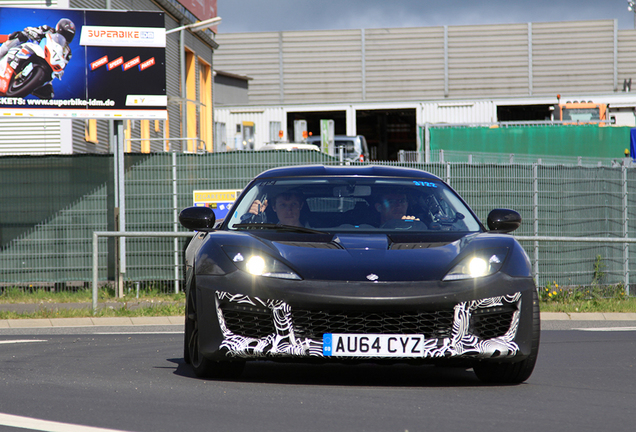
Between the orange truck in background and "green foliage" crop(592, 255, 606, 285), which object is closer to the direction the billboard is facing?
the green foliage

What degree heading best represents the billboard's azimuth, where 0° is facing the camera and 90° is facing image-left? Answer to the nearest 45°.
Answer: approximately 0°

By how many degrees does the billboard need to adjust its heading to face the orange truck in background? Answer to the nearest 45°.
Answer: approximately 135° to its left

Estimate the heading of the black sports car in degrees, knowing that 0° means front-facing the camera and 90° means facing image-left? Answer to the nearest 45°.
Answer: approximately 0°

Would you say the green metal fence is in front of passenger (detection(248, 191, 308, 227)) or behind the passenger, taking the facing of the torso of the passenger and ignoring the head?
behind

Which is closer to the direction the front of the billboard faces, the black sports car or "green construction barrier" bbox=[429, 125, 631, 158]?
the black sports car

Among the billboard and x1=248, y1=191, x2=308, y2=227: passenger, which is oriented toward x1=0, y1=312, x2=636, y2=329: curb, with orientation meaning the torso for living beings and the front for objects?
the billboard

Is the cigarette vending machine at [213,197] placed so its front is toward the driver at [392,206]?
yes

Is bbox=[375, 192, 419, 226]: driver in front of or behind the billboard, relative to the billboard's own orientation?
in front

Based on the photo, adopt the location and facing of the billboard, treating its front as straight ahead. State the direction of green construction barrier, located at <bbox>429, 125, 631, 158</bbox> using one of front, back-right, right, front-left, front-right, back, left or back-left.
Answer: back-left
